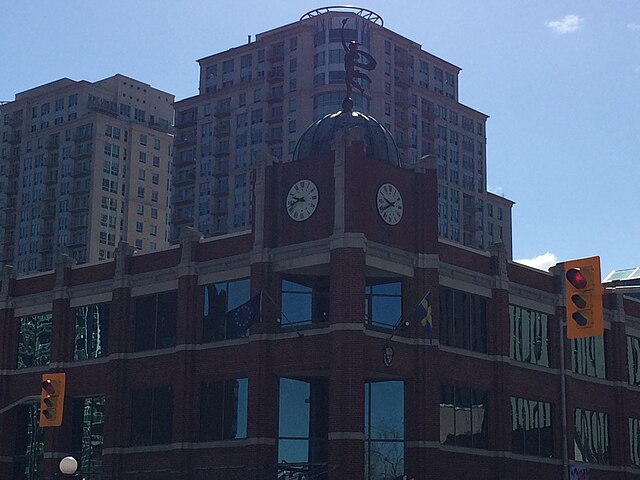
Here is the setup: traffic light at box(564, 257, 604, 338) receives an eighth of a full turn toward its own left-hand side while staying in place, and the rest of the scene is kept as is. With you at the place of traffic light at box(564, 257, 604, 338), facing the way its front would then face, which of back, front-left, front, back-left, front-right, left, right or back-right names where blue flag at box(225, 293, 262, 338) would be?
back-right

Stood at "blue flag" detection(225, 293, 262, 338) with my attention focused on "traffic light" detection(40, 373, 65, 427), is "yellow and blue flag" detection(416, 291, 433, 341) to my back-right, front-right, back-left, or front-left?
back-left

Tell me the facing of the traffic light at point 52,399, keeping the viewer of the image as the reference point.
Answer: facing the viewer and to the left of the viewer

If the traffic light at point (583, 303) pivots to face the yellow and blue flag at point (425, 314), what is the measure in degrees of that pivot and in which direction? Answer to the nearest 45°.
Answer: approximately 135° to its right

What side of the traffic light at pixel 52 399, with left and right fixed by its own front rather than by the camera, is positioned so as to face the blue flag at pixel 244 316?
back

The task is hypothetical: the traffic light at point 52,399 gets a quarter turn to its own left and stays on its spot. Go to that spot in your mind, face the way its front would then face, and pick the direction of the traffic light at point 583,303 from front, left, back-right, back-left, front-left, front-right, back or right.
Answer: front
